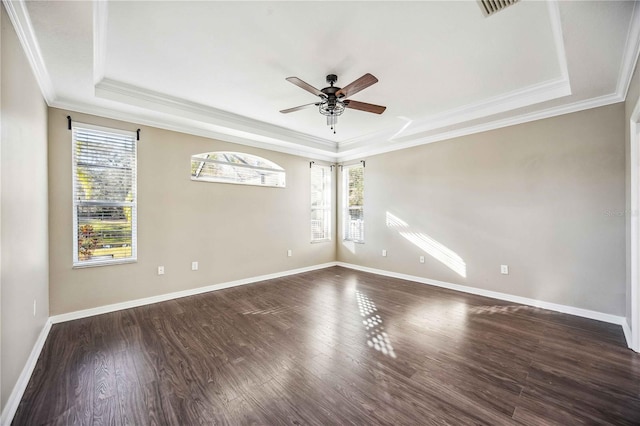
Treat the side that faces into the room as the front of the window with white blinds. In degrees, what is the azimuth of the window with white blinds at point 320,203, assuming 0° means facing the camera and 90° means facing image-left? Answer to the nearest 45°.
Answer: approximately 315°

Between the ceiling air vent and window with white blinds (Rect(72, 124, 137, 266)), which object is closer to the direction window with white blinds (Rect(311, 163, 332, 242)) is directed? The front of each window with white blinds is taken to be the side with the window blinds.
the ceiling air vent

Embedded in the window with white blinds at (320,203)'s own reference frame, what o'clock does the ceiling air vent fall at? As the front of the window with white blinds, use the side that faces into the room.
The ceiling air vent is roughly at 1 o'clock from the window with white blinds.

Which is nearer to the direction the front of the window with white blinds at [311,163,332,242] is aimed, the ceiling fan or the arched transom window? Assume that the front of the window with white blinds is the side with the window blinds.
the ceiling fan

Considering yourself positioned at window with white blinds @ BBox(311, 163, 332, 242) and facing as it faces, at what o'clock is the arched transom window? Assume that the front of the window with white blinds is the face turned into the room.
The arched transom window is roughly at 3 o'clock from the window with white blinds.

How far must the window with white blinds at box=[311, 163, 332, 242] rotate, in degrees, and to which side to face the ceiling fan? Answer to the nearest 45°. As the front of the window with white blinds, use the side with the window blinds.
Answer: approximately 45° to its right

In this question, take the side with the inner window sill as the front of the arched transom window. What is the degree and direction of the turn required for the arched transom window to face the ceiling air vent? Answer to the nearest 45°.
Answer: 0° — it already faces it

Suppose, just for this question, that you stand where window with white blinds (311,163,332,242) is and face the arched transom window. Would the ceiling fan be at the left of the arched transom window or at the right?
left

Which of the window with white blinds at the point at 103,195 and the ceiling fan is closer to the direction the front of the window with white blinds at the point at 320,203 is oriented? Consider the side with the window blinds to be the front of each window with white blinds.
the ceiling fan

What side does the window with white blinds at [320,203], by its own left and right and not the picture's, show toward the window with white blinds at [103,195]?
right
